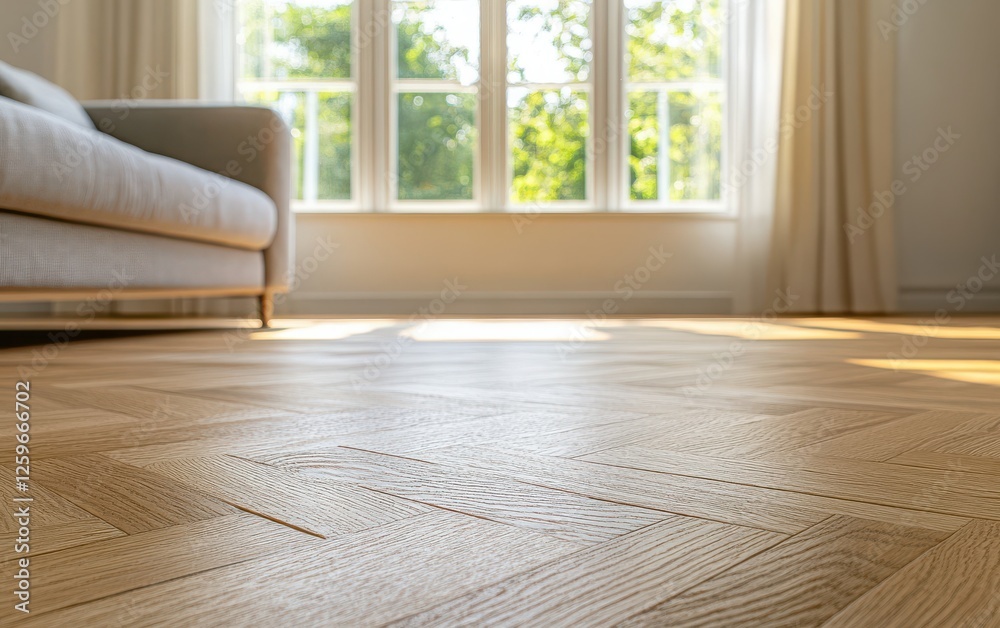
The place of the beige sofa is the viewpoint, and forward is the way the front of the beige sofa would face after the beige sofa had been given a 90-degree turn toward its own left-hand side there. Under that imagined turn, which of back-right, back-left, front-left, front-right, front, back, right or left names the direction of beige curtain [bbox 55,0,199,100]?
front-left

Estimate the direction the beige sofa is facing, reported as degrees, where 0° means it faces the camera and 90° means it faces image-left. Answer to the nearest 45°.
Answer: approximately 315°

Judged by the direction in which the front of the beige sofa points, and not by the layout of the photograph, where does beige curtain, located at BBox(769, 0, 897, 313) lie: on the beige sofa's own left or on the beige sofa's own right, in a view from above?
on the beige sofa's own left
